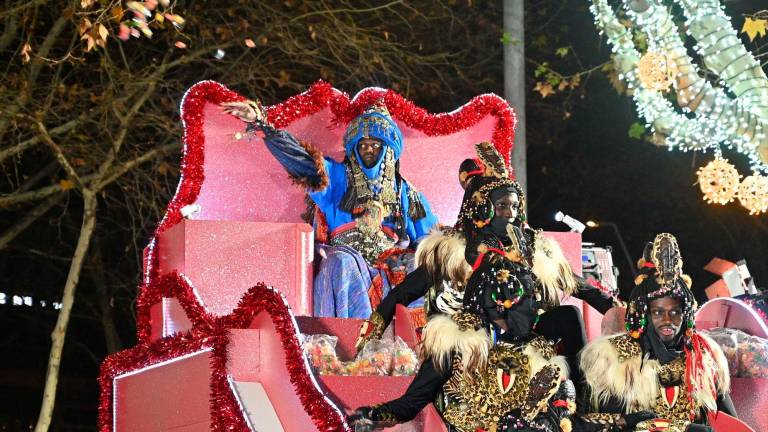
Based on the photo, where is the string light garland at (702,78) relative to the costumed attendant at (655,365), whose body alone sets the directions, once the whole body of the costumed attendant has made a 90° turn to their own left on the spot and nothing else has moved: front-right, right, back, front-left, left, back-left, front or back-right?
left

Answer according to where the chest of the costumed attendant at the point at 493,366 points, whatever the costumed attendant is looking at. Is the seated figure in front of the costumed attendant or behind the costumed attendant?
behind

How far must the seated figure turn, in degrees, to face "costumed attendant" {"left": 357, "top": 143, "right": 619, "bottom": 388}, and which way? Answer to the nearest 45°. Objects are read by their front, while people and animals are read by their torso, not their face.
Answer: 0° — it already faces them

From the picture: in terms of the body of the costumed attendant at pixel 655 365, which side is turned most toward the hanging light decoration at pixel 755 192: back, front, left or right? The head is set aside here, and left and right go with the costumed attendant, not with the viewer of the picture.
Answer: back

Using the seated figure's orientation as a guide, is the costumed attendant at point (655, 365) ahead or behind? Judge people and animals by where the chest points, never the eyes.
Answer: ahead

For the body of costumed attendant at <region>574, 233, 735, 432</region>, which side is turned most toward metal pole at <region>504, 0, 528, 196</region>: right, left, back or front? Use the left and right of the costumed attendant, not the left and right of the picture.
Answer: back

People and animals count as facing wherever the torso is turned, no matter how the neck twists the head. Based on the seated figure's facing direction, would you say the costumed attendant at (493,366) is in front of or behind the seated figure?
in front

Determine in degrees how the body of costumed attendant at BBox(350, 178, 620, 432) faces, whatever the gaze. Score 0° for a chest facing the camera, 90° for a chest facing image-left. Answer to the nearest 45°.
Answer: approximately 0°

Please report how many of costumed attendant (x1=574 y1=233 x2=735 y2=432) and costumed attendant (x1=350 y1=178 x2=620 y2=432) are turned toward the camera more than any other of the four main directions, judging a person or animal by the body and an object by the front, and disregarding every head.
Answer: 2
